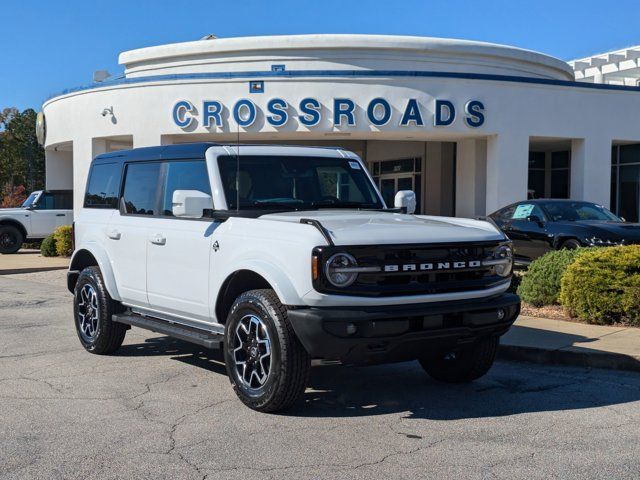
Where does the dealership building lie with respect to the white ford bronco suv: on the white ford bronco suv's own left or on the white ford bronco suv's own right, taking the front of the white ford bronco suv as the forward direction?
on the white ford bronco suv's own left

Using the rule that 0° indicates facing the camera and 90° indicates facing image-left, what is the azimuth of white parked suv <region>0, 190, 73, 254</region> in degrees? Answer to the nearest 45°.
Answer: approximately 90°

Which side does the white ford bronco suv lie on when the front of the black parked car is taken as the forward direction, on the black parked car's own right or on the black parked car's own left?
on the black parked car's own right

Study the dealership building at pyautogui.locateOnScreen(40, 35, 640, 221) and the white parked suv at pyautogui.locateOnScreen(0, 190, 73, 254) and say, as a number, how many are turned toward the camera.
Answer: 1

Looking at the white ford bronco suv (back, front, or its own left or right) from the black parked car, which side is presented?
left

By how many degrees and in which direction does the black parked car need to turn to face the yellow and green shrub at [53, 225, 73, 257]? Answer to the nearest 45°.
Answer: approximately 135° to its right

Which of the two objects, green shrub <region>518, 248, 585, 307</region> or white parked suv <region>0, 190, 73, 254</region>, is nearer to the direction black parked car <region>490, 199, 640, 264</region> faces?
the green shrub

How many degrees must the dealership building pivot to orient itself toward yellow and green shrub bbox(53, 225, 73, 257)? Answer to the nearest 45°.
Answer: approximately 90° to its right

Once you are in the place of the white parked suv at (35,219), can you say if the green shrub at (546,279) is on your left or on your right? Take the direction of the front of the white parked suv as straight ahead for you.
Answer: on your left
